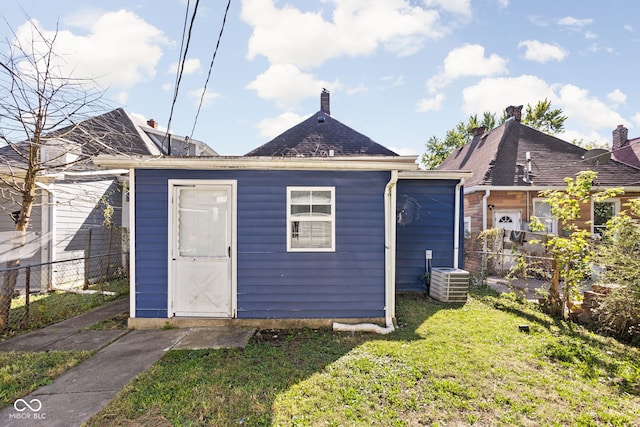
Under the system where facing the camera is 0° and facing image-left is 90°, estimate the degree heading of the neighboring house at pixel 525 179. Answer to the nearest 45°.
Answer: approximately 0°

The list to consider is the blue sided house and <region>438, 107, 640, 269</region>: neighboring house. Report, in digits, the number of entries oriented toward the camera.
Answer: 2

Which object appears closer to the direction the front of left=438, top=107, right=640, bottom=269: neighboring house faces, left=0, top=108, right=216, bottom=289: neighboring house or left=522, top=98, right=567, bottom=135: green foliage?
the neighboring house

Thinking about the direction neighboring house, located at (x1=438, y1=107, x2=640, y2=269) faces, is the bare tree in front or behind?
in front

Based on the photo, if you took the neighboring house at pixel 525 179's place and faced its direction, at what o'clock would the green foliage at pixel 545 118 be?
The green foliage is roughly at 6 o'clock from the neighboring house.

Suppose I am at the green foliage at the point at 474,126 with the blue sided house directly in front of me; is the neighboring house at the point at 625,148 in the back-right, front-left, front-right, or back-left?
front-left

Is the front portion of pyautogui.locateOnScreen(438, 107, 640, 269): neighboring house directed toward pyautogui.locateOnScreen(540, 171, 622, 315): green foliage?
yes
